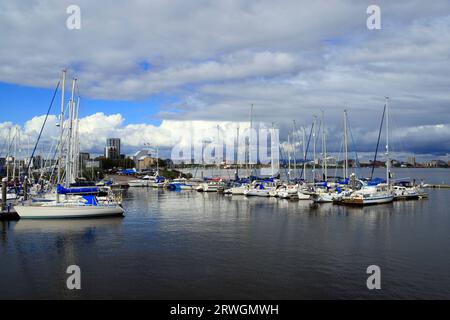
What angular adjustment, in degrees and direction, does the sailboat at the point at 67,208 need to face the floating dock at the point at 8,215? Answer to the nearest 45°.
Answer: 0° — it already faces it

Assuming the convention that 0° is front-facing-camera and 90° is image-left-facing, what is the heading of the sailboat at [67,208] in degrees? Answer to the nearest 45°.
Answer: approximately 90°
